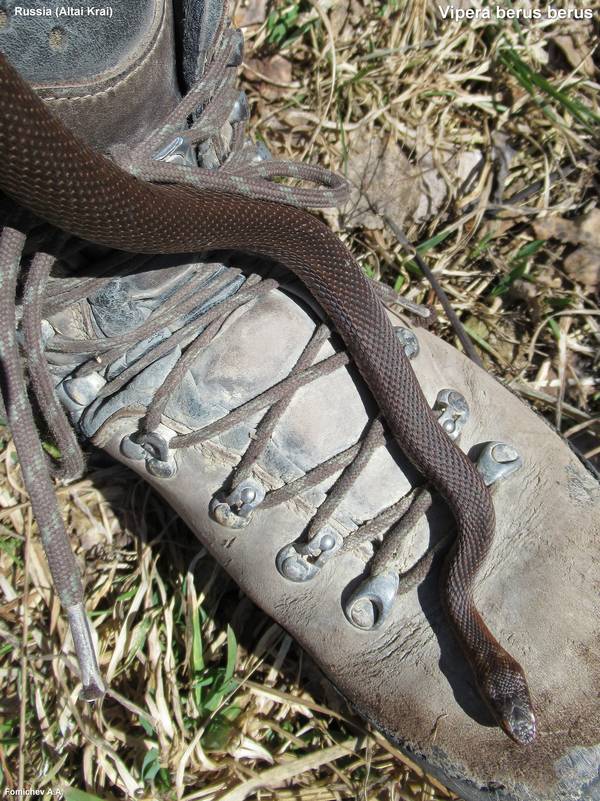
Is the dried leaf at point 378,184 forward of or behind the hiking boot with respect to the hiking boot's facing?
behind

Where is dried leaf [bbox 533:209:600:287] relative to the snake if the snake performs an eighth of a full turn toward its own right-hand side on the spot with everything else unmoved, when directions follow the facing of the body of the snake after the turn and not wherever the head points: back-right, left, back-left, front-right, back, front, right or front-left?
back-left

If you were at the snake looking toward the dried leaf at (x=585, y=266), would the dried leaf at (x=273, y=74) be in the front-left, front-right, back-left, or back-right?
front-left

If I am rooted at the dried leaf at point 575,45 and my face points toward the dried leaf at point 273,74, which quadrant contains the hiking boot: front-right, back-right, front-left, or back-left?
front-left

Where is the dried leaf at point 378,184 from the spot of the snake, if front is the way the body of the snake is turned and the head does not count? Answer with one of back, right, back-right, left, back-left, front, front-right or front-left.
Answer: back-left

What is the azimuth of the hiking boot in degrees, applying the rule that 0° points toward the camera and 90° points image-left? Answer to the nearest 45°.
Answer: approximately 315°

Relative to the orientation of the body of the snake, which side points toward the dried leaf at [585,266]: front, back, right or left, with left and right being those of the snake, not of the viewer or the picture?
left

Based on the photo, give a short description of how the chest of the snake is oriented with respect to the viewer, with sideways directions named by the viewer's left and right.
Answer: facing the viewer and to the right of the viewer

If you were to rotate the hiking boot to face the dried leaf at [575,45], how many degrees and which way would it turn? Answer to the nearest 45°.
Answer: approximately 135° to its left
